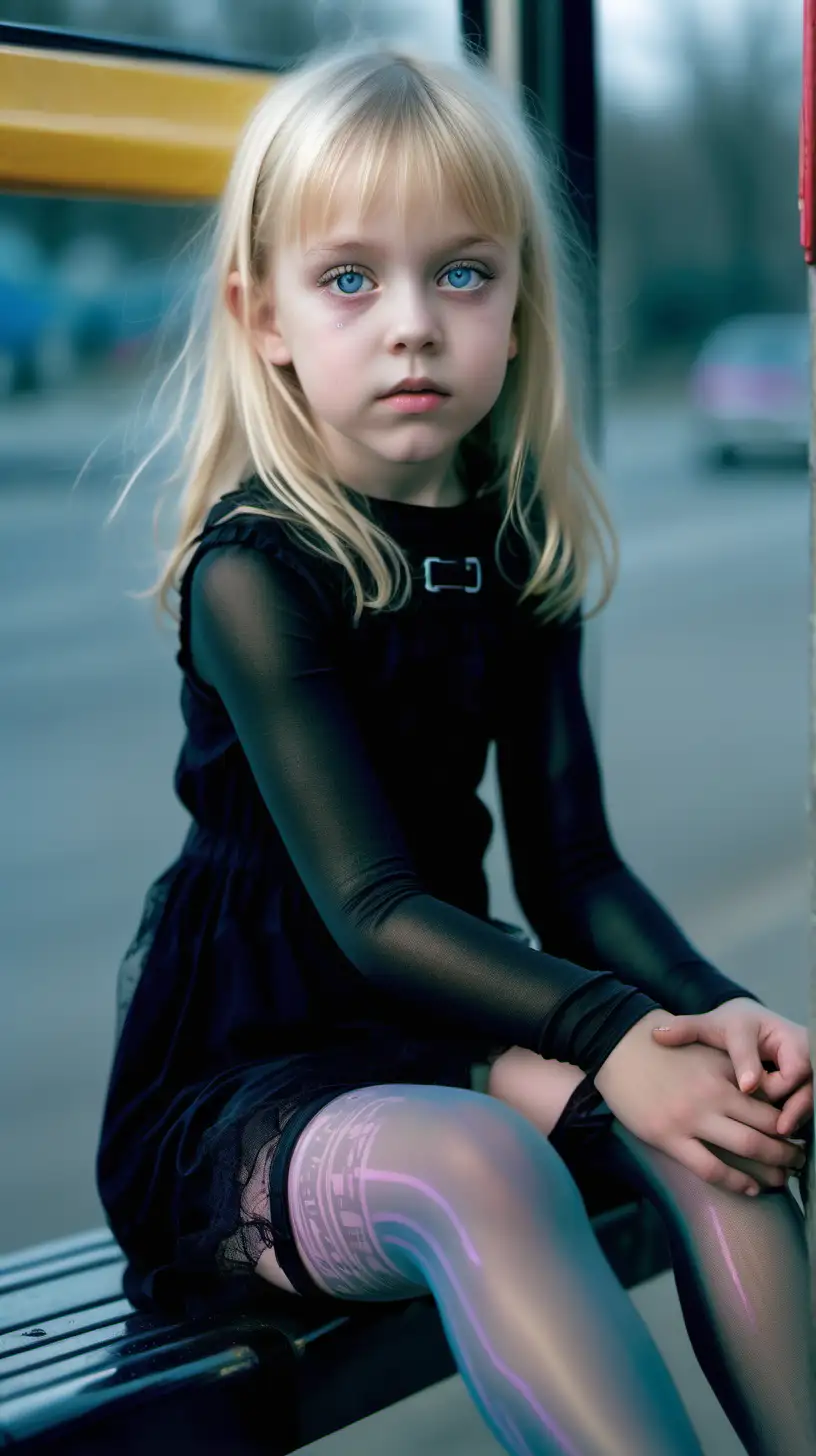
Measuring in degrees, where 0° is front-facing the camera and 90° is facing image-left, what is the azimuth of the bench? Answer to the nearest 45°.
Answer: approximately 315°

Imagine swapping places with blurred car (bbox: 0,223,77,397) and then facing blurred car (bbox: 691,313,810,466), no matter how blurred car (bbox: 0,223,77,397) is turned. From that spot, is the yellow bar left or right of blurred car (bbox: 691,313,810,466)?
right

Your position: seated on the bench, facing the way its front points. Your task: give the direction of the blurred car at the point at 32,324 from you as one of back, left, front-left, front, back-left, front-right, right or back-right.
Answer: back-left

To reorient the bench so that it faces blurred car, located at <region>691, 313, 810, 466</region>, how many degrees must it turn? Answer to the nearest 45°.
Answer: approximately 135° to its left
